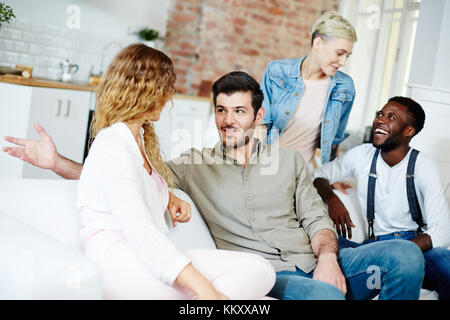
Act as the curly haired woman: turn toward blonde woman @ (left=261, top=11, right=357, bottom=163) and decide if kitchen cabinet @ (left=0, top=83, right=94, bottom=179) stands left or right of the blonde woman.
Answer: left

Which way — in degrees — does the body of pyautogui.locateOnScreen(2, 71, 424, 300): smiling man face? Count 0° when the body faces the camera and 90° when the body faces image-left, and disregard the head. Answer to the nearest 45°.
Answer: approximately 0°

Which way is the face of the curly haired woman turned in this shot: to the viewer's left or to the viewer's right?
to the viewer's right

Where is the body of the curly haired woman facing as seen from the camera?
to the viewer's right
